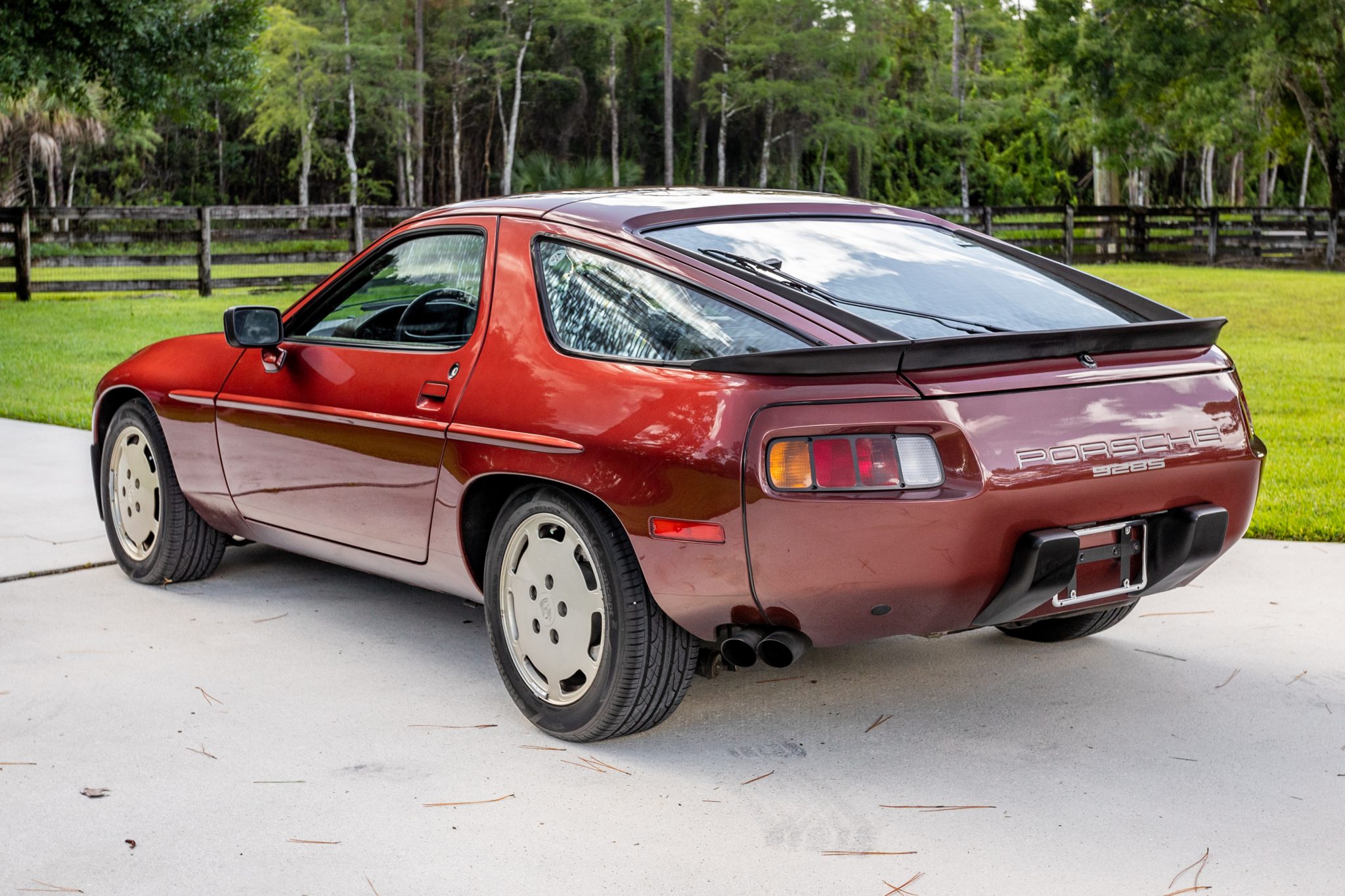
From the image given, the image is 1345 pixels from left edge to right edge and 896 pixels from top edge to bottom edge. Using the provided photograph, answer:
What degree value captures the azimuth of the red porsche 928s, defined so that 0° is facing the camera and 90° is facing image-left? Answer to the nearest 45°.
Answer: approximately 135°

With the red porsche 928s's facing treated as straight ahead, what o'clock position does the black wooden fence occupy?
The black wooden fence is roughly at 1 o'clock from the red porsche 928s.
